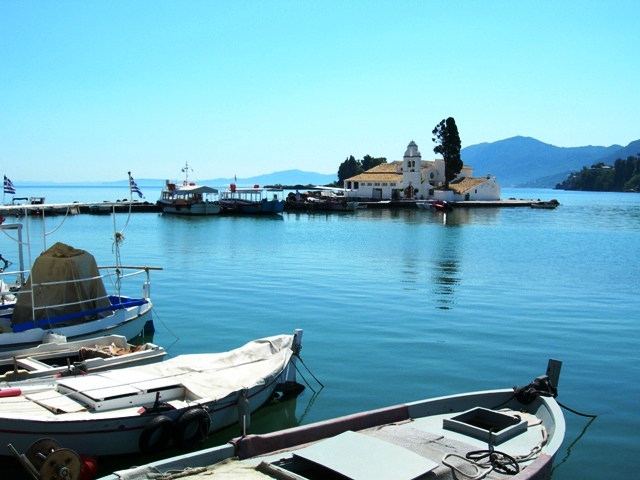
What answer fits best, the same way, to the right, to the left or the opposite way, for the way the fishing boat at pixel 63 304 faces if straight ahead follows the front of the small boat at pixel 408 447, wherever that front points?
the same way

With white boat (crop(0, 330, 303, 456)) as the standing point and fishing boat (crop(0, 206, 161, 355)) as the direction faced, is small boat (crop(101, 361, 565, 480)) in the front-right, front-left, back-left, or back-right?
back-right

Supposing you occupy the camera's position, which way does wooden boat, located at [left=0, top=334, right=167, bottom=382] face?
facing to the right of the viewer

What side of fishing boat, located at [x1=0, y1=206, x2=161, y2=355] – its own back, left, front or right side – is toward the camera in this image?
right

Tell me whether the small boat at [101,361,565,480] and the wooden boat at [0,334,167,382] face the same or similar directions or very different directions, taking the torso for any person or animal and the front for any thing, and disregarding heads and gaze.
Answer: same or similar directions

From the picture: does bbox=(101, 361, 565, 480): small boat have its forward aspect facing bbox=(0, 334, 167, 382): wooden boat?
no

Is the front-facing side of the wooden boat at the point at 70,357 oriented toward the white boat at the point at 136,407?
no

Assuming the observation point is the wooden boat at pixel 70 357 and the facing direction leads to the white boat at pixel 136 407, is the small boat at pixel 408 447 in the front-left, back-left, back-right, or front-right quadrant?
front-left

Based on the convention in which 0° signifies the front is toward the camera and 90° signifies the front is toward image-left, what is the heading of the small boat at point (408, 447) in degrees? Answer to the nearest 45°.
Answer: approximately 225°

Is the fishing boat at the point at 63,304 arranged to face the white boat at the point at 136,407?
no

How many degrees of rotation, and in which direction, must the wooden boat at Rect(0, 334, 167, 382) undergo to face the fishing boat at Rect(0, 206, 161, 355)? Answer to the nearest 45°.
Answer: approximately 90° to its left

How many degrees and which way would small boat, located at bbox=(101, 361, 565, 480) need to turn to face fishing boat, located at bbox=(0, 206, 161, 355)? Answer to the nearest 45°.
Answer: approximately 90° to its left

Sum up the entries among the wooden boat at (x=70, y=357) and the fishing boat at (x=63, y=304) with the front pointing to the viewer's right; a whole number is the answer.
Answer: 2

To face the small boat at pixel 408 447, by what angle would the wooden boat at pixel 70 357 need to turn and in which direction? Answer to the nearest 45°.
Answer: approximately 45° to its right
